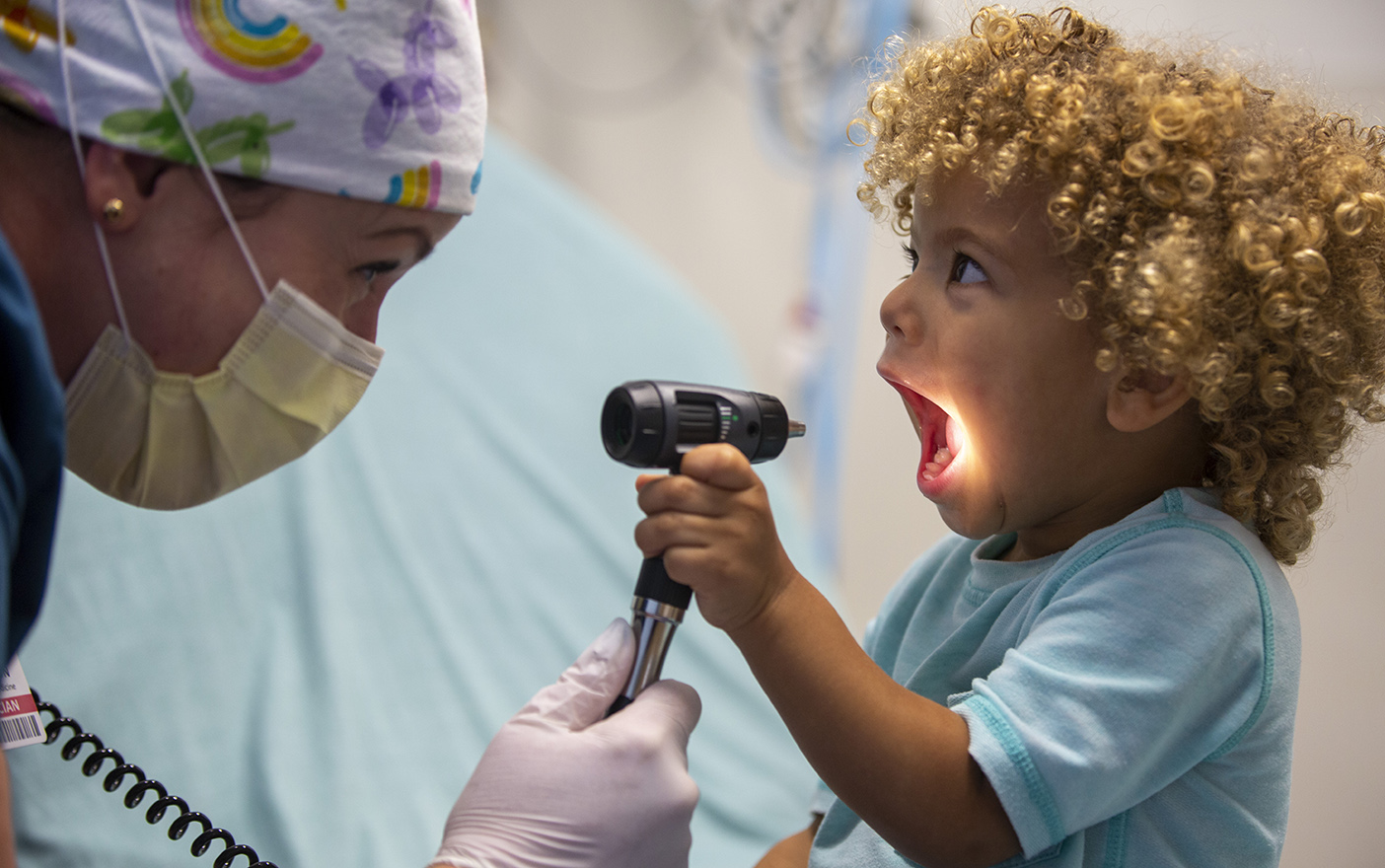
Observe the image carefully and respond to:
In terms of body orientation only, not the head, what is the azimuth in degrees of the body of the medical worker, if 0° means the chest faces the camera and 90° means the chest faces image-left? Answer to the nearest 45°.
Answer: approximately 270°

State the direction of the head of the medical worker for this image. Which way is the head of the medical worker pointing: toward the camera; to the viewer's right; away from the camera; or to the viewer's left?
to the viewer's right

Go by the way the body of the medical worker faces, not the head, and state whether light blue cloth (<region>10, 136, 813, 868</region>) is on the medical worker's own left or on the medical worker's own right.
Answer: on the medical worker's own left
